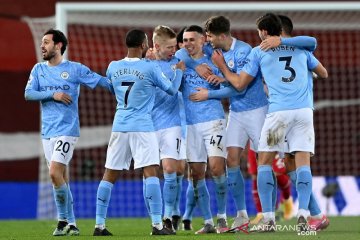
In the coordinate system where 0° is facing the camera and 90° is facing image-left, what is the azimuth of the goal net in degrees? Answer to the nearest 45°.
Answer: approximately 0°
